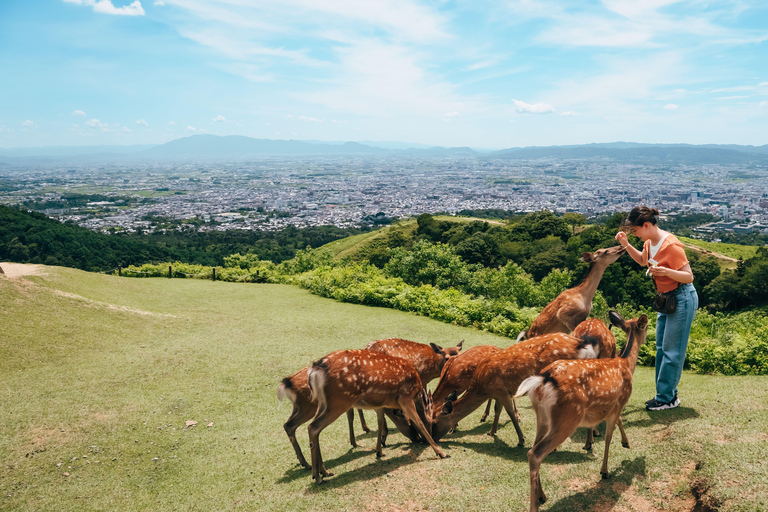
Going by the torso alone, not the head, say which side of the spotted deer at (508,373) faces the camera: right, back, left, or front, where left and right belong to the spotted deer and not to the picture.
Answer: left

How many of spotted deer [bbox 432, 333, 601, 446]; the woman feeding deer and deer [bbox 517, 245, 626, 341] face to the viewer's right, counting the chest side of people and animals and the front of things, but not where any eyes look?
1

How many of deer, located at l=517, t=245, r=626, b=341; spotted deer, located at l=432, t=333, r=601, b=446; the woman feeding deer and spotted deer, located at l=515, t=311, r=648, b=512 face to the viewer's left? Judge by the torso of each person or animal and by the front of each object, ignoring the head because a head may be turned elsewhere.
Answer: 2

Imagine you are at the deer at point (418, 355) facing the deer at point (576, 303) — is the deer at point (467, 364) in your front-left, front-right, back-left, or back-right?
front-right

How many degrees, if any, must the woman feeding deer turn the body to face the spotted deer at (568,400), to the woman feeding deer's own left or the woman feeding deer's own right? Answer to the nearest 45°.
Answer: approximately 90° to the woman feeding deer's own left

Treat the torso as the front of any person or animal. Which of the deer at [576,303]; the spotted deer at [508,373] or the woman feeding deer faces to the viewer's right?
the deer

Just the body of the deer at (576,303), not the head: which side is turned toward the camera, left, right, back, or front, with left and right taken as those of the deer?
right

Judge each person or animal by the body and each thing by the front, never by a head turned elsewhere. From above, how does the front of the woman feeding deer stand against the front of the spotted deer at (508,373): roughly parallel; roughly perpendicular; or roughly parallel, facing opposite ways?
roughly parallel

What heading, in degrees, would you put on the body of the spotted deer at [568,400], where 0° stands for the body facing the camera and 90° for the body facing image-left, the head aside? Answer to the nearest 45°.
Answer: approximately 225°

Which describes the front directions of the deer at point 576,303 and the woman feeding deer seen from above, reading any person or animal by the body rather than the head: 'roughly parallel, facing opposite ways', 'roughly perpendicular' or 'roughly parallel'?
roughly parallel, facing opposite ways

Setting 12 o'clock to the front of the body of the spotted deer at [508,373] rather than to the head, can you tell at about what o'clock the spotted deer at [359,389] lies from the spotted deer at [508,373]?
the spotted deer at [359,389] is roughly at 11 o'clock from the spotted deer at [508,373].

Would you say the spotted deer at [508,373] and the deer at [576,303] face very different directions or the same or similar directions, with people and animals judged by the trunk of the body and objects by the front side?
very different directions

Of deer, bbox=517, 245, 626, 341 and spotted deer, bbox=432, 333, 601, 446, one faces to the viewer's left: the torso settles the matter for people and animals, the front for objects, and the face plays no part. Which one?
the spotted deer

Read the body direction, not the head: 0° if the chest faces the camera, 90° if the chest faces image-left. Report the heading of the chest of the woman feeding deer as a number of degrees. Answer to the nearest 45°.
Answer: approximately 90°

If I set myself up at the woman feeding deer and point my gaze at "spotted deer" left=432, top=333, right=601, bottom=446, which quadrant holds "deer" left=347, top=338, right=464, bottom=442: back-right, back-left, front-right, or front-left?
front-right
